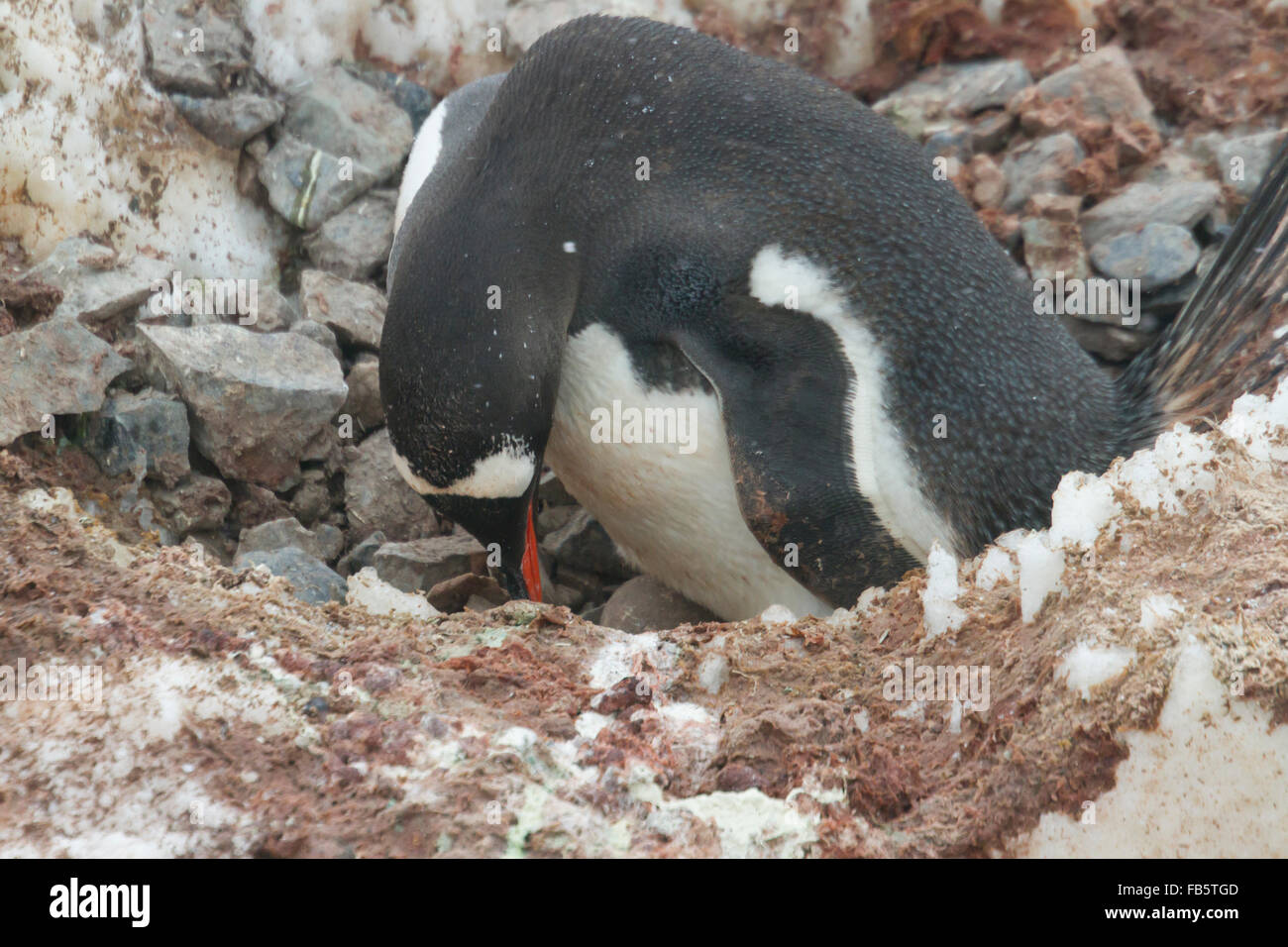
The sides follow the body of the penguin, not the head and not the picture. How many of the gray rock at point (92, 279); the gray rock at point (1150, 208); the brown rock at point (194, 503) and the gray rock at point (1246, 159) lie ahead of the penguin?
2

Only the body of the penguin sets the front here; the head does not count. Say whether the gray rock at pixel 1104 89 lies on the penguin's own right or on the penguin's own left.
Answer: on the penguin's own right

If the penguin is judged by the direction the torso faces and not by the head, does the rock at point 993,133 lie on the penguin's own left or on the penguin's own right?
on the penguin's own right

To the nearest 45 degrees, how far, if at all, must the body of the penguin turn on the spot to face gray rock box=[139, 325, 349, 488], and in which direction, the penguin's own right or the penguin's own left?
0° — it already faces it

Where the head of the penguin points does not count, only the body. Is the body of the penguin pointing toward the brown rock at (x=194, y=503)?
yes

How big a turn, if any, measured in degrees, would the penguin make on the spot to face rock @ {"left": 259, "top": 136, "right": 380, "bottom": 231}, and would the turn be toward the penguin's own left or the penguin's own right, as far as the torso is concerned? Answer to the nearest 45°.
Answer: approximately 45° to the penguin's own right

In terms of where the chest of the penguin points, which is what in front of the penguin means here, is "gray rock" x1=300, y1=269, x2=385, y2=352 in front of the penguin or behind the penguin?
in front

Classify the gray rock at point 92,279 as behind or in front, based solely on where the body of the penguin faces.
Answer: in front

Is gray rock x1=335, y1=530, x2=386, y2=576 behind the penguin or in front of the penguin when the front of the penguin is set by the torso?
in front

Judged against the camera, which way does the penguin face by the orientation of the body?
to the viewer's left

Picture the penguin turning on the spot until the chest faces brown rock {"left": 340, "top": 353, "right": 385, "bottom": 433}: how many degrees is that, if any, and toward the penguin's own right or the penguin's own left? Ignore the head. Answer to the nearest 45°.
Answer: approximately 45° to the penguin's own right
